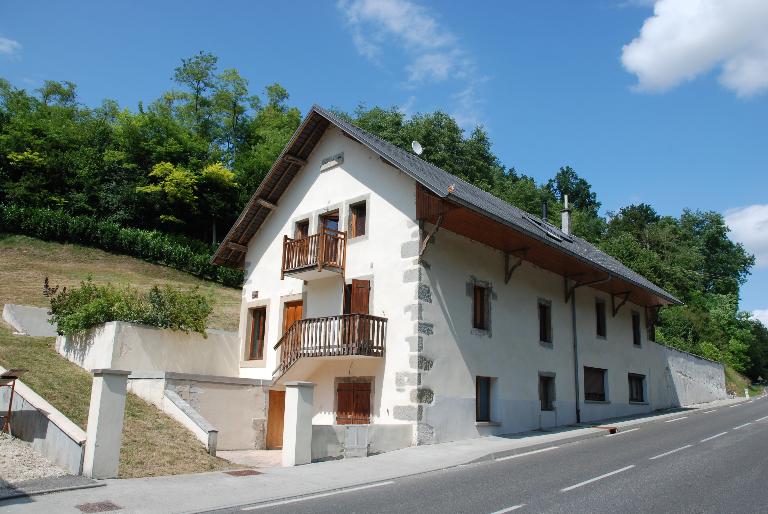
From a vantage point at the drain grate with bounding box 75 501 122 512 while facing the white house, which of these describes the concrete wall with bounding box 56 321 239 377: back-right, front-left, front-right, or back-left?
front-left

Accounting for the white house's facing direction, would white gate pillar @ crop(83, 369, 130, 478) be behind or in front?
in front

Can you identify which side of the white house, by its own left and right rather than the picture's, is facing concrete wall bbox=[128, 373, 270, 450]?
front

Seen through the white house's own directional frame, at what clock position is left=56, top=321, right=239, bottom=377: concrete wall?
The concrete wall is roughly at 1 o'clock from the white house.

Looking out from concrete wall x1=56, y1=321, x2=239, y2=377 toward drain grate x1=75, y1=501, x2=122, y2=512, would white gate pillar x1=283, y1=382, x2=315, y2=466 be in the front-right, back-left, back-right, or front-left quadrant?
front-left

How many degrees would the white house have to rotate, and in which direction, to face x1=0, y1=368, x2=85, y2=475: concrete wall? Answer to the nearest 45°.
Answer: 0° — it already faces it

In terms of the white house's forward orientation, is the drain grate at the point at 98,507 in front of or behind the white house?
in front

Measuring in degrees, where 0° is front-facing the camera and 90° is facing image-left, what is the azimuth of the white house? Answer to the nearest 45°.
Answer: approximately 45°

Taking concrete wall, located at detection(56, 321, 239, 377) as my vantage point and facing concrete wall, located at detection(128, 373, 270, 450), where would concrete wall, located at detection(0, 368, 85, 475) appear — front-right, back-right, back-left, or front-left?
front-right

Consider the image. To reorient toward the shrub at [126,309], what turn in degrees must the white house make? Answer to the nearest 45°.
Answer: approximately 45° to its right

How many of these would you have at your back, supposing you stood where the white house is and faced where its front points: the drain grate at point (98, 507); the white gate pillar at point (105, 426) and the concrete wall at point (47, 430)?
0

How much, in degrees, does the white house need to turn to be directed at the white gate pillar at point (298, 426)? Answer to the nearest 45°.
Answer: approximately 45° to its left

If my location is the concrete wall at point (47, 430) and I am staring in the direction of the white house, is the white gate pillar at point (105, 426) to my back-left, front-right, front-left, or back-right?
front-right
